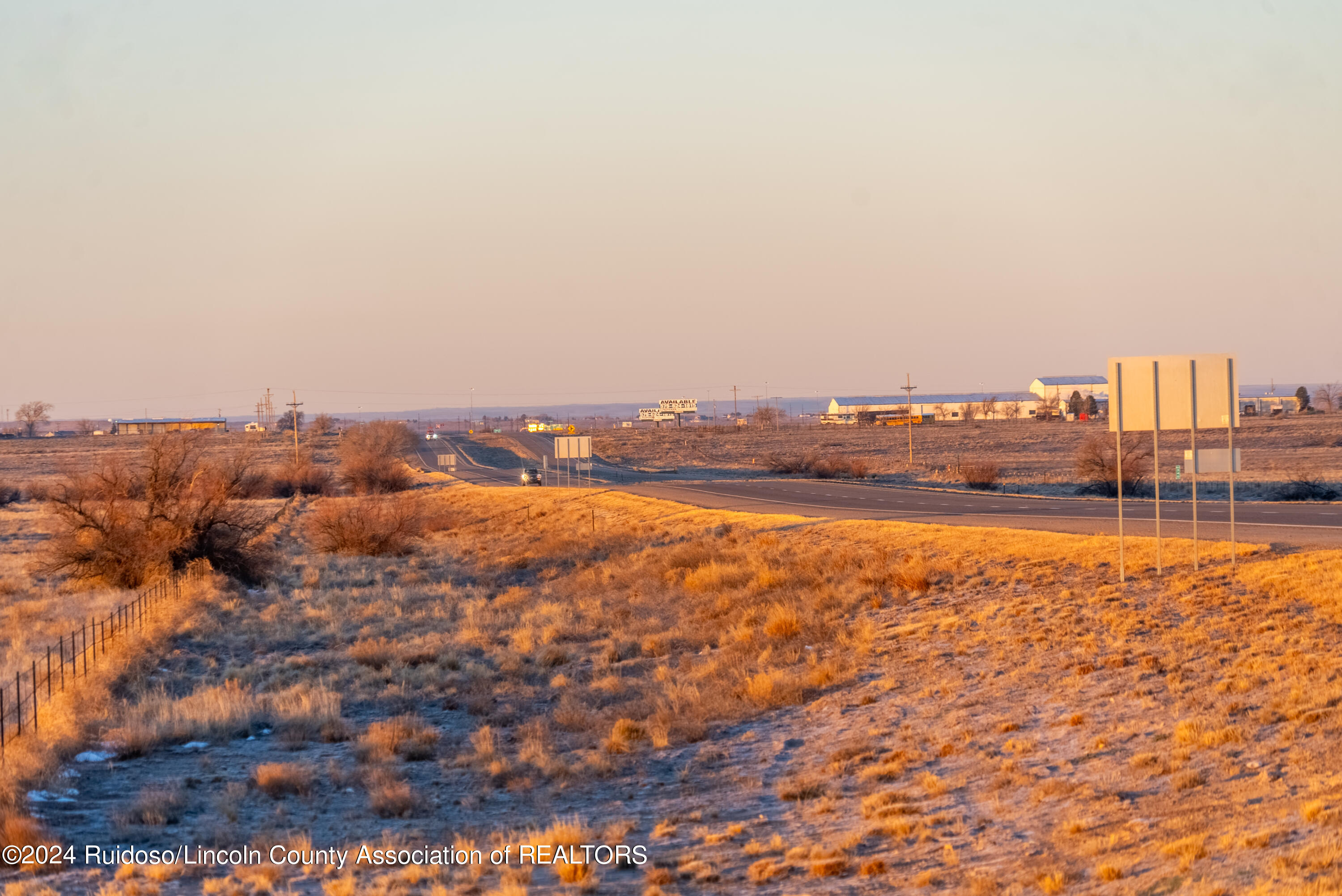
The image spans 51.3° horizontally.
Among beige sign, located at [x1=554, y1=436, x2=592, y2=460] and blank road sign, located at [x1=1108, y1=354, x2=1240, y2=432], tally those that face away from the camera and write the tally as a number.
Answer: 2

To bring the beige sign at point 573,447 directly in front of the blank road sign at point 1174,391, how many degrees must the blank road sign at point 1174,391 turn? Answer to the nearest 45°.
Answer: approximately 45° to its left

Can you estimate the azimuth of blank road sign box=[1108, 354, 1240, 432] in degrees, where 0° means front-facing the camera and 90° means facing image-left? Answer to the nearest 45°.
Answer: approximately 180°

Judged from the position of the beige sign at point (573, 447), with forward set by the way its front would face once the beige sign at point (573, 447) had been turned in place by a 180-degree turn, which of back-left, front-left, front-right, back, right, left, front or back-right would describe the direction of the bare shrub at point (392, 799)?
front

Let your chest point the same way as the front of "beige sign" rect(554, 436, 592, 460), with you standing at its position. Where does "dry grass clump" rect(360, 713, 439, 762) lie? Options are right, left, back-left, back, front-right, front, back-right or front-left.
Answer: back

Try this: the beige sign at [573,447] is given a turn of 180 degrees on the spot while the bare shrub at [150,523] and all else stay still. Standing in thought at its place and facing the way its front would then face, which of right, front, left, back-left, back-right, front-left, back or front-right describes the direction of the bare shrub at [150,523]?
front-right

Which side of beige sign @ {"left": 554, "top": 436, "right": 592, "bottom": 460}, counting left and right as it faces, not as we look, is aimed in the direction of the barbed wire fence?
back

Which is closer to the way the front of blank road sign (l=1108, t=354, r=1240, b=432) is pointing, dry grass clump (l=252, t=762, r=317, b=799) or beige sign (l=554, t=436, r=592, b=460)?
the beige sign

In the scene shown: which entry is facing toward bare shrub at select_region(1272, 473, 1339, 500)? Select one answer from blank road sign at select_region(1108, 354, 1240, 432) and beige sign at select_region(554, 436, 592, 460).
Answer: the blank road sign

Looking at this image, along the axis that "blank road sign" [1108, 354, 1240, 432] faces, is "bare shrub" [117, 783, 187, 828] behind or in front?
behind

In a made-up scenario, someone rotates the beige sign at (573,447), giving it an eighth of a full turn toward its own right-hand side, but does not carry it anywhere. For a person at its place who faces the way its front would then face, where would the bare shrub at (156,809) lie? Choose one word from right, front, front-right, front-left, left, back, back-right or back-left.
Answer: back-right

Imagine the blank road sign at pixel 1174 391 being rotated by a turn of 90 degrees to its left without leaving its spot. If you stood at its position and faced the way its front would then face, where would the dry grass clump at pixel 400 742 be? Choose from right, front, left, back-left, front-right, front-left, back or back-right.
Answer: front-left

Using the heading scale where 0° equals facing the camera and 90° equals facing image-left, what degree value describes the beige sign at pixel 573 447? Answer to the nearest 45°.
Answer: approximately 180°

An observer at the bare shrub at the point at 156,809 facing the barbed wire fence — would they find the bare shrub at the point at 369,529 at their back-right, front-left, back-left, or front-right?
front-right

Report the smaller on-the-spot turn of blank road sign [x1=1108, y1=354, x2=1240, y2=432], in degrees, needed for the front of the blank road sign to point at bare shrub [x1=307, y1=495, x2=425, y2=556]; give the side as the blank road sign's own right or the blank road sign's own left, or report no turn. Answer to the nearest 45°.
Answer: approximately 45° to the blank road sign's own left

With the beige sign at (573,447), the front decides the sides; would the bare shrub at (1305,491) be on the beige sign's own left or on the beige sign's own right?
on the beige sign's own right

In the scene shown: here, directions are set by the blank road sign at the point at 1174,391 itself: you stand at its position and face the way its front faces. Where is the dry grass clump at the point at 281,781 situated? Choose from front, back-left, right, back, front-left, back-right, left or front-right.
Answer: back-left
